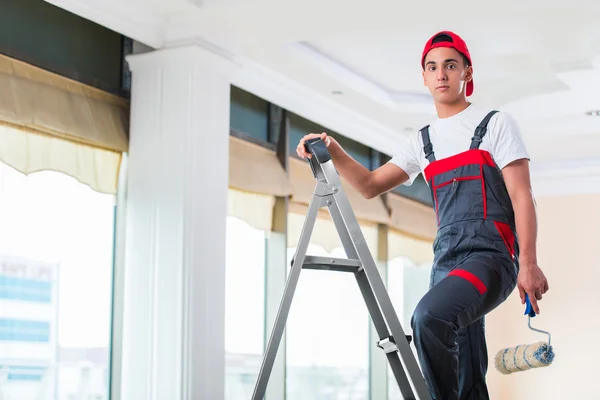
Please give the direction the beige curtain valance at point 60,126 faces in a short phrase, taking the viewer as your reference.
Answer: facing the viewer and to the right of the viewer

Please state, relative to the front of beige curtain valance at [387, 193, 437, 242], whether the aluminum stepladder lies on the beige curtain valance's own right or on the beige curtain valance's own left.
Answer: on the beige curtain valance's own right

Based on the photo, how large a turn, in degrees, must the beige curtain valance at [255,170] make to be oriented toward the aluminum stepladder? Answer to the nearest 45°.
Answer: approximately 45° to its right

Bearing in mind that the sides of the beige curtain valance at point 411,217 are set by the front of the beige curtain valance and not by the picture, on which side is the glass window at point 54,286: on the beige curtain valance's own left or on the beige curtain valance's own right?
on the beige curtain valance's own right

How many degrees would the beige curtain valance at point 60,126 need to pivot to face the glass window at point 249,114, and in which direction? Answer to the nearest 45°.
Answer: approximately 90° to its left

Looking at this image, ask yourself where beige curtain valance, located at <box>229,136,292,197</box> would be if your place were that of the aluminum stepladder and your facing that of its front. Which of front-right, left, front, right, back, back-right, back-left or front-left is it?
left

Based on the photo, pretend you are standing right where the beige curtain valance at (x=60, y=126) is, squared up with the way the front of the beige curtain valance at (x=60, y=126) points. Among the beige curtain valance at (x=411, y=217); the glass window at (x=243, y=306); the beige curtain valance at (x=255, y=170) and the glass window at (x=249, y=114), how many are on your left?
4

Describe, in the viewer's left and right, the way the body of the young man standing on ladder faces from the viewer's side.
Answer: facing the viewer and to the left of the viewer

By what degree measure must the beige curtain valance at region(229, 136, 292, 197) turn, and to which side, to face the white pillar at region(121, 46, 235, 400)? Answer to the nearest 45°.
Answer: approximately 45° to its right

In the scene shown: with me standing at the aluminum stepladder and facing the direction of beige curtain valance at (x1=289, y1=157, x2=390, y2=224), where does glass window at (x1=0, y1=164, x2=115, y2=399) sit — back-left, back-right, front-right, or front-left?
front-left

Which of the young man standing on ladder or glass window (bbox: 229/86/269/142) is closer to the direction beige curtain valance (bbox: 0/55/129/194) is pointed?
the young man standing on ladder

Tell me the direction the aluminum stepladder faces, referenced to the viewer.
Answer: facing to the right of the viewer

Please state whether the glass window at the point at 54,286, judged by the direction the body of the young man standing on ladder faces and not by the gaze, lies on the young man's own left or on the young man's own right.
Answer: on the young man's own right
